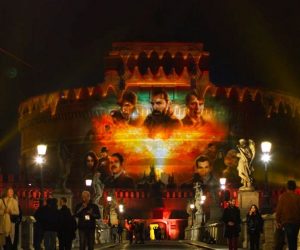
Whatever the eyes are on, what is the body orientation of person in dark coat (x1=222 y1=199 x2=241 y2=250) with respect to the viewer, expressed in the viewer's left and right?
facing the viewer

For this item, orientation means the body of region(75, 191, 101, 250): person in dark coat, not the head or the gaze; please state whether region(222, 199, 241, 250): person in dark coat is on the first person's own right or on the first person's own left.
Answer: on the first person's own left

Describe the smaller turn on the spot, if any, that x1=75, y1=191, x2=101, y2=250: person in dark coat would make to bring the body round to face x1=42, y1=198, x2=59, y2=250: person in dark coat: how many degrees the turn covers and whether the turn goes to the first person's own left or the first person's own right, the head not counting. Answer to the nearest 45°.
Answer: approximately 90° to the first person's own right

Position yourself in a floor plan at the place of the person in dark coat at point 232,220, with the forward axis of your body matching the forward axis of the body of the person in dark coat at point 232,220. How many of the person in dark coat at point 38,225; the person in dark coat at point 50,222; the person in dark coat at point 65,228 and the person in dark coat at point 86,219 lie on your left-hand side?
0

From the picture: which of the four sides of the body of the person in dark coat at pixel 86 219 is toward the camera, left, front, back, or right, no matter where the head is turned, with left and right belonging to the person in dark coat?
front

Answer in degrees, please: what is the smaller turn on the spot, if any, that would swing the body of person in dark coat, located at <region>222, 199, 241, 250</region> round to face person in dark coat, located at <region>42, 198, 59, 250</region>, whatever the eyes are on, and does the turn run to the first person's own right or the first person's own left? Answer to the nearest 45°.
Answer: approximately 45° to the first person's own right

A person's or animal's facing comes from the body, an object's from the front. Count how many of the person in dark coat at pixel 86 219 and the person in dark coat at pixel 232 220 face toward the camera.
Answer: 2

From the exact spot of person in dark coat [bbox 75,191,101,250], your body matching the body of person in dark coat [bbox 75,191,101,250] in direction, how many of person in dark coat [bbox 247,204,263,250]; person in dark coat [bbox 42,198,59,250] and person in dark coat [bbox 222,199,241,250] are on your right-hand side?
1

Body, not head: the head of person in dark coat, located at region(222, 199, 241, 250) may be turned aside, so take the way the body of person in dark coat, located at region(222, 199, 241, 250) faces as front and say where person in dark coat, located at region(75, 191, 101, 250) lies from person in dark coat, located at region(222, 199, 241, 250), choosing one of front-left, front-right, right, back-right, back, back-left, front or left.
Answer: front-right

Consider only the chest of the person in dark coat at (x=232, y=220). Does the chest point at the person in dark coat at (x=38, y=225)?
no

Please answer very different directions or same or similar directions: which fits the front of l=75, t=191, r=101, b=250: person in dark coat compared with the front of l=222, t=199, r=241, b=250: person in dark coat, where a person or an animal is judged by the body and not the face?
same or similar directions

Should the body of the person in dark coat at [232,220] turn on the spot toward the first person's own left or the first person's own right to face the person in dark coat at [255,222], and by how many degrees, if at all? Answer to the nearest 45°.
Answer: approximately 135° to the first person's own left

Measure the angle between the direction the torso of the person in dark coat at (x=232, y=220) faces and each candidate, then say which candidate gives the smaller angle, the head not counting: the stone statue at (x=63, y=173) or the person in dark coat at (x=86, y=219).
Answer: the person in dark coat
